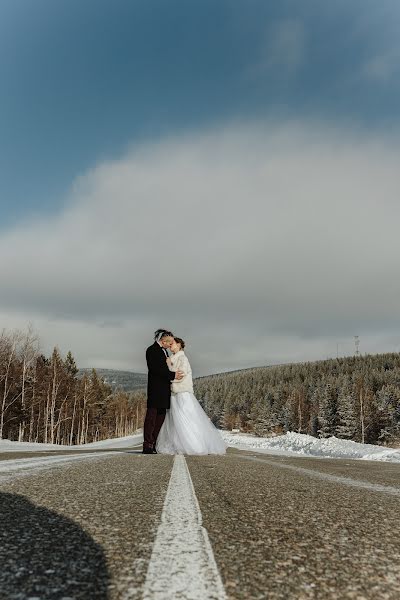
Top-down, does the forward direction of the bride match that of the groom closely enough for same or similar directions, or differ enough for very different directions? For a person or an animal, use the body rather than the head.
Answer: very different directions

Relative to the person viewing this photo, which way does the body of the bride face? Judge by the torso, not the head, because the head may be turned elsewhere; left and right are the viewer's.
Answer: facing to the left of the viewer

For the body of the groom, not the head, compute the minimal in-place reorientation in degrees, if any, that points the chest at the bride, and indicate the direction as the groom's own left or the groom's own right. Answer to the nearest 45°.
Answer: approximately 45° to the groom's own left

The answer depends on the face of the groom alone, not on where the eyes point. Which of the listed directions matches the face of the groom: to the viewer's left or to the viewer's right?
to the viewer's right

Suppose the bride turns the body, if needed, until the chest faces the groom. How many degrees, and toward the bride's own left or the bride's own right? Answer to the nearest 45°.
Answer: approximately 45° to the bride's own left

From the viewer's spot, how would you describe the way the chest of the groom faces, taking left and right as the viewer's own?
facing to the right of the viewer
